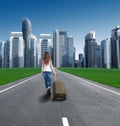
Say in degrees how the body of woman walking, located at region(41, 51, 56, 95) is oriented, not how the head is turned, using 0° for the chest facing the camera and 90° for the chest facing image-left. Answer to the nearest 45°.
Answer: approximately 180°
